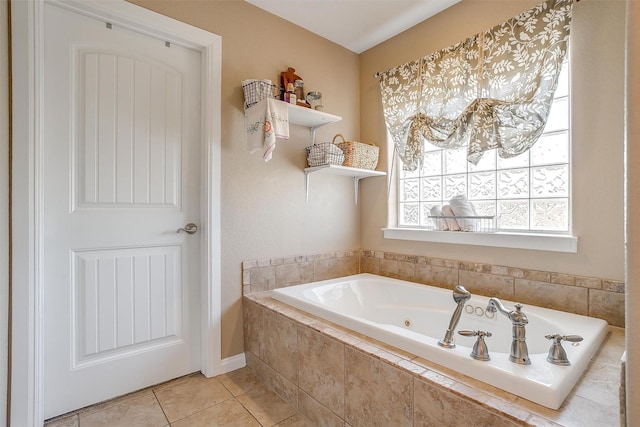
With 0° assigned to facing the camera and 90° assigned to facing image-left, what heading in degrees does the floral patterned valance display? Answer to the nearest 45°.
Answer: approximately 45°

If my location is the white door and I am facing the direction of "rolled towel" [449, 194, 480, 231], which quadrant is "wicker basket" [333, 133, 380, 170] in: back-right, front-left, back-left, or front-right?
front-left

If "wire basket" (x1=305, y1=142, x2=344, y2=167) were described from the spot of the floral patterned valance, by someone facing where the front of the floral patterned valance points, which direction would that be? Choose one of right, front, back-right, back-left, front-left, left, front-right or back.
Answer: front-right

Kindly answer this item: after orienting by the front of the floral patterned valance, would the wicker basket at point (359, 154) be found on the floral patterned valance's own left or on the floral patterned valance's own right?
on the floral patterned valance's own right

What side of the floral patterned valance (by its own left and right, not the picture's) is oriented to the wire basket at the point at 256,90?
front

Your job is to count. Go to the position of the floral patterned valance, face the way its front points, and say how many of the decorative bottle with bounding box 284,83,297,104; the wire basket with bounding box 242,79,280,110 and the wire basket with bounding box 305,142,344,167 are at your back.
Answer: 0
